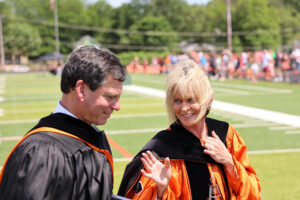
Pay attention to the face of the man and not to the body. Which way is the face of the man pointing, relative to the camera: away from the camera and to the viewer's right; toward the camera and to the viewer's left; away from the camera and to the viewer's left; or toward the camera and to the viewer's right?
toward the camera and to the viewer's right

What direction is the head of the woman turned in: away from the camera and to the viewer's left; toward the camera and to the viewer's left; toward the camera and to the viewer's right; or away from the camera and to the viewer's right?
toward the camera and to the viewer's left

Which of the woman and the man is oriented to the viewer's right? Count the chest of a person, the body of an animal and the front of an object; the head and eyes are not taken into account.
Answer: the man

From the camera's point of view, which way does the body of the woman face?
toward the camera

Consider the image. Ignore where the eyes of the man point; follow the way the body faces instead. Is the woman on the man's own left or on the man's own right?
on the man's own left

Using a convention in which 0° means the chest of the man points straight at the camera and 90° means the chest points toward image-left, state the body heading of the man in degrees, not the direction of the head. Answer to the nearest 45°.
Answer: approximately 270°

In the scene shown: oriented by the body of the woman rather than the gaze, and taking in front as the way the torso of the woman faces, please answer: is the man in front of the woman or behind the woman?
in front
